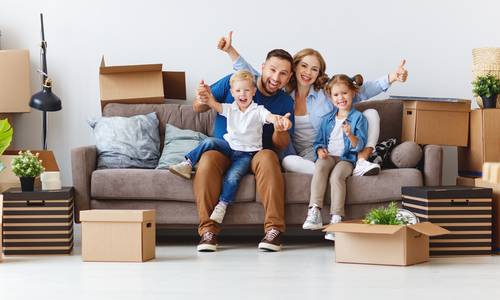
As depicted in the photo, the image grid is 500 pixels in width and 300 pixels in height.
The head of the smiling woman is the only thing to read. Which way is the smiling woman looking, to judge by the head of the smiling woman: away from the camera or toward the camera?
toward the camera

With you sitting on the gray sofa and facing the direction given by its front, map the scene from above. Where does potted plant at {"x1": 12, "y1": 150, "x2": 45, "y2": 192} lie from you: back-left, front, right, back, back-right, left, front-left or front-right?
right

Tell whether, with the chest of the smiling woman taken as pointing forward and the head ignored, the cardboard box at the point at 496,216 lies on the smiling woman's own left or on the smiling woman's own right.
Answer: on the smiling woman's own left

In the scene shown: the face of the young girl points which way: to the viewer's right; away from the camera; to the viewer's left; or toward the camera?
toward the camera

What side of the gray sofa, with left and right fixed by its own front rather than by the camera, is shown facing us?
front

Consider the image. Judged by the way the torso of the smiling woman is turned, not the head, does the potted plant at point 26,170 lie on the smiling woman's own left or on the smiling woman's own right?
on the smiling woman's own right

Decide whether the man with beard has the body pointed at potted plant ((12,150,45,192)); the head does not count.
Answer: no

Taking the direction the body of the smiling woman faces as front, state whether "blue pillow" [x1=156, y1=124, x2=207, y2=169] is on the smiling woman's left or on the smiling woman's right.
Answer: on the smiling woman's right

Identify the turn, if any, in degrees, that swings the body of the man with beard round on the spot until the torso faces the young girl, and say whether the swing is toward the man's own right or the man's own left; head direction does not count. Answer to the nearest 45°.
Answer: approximately 90° to the man's own left

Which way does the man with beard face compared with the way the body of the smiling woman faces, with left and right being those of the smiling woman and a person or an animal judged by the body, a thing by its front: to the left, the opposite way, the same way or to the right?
the same way

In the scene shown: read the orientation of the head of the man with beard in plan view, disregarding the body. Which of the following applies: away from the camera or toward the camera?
toward the camera

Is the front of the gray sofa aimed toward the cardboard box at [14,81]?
no

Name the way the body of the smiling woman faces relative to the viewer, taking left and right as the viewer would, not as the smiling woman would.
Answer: facing the viewer
